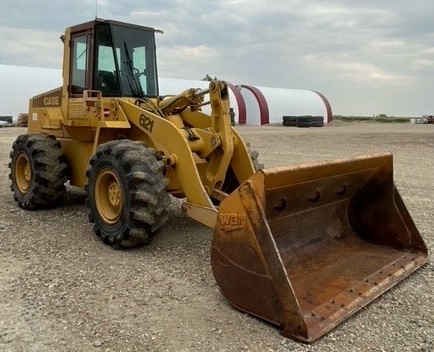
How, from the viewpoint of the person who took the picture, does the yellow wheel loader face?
facing the viewer and to the right of the viewer
